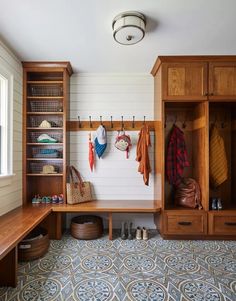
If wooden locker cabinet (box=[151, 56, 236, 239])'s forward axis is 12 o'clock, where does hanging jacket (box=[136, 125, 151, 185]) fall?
The hanging jacket is roughly at 3 o'clock from the wooden locker cabinet.

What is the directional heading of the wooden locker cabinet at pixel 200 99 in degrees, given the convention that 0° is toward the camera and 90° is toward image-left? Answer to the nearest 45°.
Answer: approximately 0°

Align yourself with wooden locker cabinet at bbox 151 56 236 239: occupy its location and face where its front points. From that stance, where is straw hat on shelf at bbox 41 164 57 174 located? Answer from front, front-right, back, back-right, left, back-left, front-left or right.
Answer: right

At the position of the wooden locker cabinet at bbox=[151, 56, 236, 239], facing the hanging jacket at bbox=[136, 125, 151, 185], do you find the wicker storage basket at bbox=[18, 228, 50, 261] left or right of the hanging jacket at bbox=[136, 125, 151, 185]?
left

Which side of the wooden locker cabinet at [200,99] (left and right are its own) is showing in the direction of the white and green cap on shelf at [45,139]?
right

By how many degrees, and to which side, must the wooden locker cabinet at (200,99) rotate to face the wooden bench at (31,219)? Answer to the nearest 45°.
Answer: approximately 45° to its right

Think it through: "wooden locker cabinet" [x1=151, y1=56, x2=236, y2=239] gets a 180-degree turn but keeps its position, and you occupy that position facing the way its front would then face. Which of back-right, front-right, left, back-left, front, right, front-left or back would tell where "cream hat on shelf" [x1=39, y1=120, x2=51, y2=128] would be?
left

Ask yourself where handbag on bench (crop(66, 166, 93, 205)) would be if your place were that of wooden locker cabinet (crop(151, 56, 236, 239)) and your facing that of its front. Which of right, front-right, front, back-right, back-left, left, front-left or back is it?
right

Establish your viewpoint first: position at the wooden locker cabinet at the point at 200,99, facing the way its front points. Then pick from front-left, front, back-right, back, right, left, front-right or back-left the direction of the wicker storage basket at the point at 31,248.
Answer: front-right

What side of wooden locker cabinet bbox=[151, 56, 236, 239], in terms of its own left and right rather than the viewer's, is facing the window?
right
